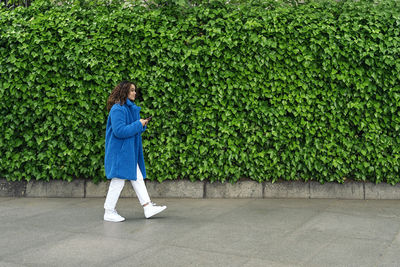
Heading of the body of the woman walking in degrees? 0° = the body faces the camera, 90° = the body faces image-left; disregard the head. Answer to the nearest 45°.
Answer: approximately 270°

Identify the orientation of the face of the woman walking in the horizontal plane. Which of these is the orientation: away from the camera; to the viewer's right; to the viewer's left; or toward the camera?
to the viewer's right
